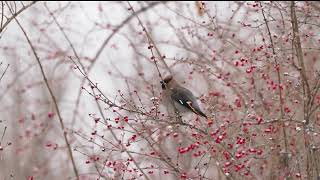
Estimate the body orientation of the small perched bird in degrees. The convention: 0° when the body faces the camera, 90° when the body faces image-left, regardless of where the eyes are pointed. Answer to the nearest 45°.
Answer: approximately 90°

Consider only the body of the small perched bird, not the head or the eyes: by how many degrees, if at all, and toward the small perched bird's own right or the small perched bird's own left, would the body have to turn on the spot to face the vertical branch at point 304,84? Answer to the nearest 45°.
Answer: approximately 135° to the small perched bird's own left
